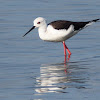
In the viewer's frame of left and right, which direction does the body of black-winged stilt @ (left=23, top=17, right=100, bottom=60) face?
facing to the left of the viewer
